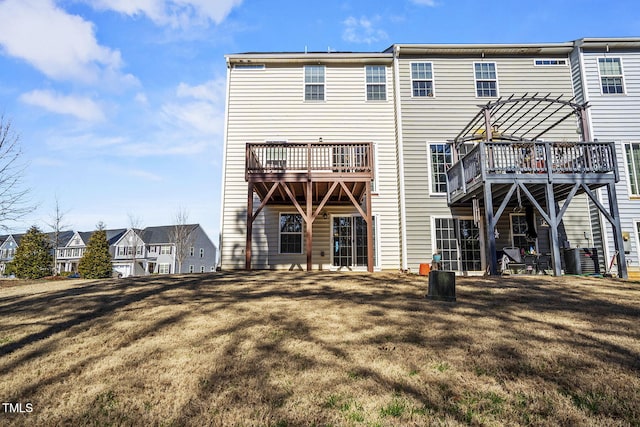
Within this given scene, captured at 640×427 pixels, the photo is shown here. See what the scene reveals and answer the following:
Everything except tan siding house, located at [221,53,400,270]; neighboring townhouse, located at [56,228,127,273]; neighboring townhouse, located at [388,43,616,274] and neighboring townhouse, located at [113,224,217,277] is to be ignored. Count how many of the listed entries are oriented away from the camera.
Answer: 2

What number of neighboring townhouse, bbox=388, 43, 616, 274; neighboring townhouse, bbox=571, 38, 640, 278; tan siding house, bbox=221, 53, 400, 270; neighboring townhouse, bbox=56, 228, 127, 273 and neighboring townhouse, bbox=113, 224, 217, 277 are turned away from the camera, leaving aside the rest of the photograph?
3

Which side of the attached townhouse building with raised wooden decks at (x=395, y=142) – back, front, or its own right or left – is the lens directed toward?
back

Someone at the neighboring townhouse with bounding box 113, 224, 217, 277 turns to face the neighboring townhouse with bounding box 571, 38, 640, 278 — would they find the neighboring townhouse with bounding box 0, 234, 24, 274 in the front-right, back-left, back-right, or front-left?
back-right

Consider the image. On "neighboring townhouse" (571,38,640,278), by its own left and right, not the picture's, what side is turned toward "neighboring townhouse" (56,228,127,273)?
left

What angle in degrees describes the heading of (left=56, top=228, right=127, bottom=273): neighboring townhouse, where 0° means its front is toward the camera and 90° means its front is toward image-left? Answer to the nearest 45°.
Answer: approximately 45°

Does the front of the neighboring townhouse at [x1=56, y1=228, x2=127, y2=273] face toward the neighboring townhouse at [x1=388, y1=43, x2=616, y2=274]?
no

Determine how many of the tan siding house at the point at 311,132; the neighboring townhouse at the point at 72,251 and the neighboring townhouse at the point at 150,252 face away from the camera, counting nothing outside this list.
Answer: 1

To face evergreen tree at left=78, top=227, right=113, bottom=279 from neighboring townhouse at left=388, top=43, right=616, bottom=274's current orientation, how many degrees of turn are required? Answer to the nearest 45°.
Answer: approximately 90° to its left

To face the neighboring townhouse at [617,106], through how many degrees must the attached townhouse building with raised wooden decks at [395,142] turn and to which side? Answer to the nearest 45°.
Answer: approximately 90° to its right

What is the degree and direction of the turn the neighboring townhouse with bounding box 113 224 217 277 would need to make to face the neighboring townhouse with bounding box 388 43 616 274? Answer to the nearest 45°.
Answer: approximately 45° to its left

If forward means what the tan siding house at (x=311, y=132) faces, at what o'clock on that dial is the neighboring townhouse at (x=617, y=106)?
The neighboring townhouse is roughly at 3 o'clock from the tan siding house.

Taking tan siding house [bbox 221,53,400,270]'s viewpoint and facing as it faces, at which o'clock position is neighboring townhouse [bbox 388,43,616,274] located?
The neighboring townhouse is roughly at 3 o'clock from the tan siding house.

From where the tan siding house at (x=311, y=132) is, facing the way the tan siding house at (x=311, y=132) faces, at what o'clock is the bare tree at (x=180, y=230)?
The bare tree is roughly at 11 o'clock from the tan siding house.

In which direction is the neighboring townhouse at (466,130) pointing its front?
away from the camera

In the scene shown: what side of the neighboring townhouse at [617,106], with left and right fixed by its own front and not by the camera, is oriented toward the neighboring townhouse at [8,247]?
left
